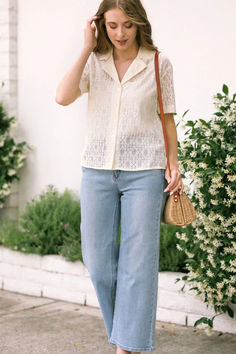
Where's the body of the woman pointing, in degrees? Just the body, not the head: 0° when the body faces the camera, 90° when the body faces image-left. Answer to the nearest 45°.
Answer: approximately 0°

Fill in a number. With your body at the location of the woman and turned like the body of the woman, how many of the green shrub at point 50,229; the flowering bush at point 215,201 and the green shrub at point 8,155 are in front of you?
0

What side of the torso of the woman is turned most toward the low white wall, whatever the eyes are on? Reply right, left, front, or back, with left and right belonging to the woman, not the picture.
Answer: back

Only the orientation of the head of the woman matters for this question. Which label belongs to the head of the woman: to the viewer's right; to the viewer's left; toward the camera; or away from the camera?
toward the camera

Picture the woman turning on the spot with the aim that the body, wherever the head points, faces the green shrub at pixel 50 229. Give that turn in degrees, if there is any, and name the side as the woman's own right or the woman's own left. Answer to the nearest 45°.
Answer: approximately 180°

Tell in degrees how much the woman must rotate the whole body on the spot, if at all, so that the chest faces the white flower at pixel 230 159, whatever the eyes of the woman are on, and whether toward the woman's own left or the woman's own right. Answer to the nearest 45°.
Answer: approximately 135° to the woman's own left

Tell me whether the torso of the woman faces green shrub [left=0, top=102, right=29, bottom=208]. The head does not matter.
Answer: no

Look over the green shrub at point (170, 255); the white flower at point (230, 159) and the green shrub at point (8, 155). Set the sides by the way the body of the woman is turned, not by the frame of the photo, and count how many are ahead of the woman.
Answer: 0

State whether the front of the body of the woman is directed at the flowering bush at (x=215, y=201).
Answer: no

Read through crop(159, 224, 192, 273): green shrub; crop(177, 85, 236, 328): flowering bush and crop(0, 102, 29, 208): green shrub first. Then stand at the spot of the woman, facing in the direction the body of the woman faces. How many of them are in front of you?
0

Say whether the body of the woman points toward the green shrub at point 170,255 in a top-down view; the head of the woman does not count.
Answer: no
